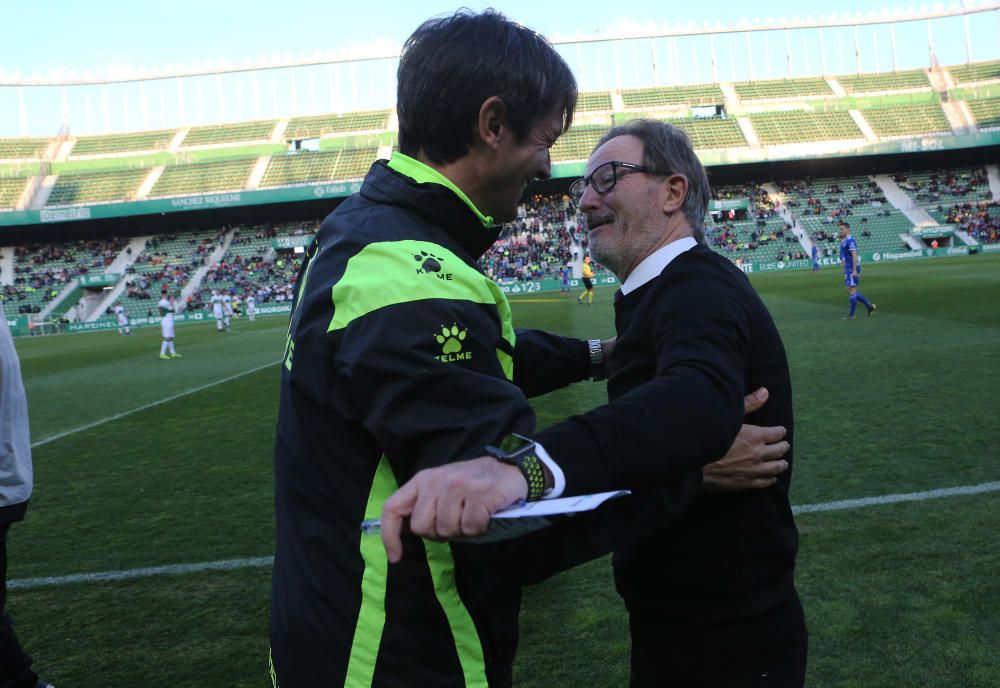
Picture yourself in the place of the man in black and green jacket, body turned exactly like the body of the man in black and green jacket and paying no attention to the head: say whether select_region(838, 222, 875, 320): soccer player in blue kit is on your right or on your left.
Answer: on your left

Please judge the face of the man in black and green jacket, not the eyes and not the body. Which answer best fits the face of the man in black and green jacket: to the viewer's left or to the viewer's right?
to the viewer's right

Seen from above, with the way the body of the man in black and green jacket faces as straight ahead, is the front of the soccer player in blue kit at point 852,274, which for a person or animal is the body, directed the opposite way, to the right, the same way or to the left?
the opposite way

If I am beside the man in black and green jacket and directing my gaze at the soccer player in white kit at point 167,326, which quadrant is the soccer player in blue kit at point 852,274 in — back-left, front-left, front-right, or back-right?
front-right

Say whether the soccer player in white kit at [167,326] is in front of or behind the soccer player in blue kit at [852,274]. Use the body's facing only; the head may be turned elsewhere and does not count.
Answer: in front

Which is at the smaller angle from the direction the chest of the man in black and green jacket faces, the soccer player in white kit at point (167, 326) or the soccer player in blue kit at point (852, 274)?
the soccer player in blue kit

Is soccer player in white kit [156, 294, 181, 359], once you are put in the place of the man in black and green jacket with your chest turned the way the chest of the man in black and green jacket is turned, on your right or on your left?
on your left

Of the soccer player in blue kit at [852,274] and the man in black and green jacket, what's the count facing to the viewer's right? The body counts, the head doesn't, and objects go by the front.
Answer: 1

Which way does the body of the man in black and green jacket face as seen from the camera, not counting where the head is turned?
to the viewer's right
